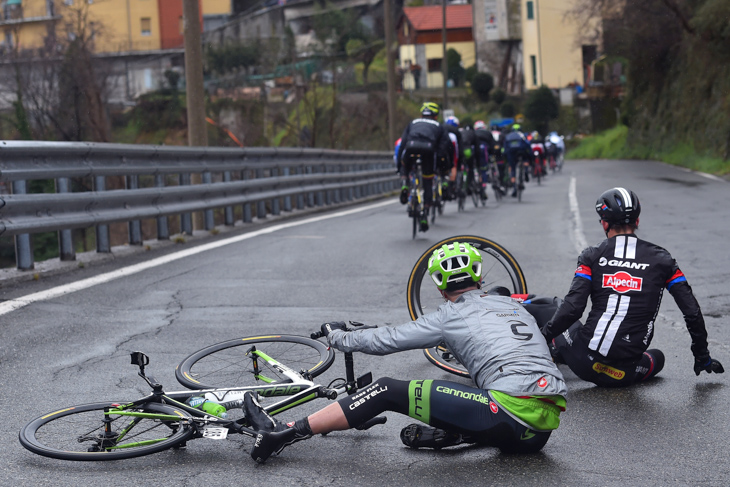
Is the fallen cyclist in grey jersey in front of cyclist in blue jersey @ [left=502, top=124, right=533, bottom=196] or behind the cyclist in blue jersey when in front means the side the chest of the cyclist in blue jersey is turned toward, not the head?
behind

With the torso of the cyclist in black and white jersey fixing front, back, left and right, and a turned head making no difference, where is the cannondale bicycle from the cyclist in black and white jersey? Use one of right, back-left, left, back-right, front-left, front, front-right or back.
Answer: back-left

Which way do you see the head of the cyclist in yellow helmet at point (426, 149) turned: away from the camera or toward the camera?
away from the camera

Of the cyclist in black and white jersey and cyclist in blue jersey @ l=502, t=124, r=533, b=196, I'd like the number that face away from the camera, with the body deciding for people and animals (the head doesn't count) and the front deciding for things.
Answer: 2

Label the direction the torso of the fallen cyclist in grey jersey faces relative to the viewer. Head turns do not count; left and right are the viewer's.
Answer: facing away from the viewer and to the left of the viewer

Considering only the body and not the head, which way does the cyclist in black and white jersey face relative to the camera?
away from the camera

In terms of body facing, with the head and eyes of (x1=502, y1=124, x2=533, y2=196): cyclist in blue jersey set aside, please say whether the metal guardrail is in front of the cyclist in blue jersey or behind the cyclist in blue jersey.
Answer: behind

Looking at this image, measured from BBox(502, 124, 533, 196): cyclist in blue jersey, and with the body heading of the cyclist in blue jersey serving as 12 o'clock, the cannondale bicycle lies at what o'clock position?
The cannondale bicycle is roughly at 6 o'clock from the cyclist in blue jersey.

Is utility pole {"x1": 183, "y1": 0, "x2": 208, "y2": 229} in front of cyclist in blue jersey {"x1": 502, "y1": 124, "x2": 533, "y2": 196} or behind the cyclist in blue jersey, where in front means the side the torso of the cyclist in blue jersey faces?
behind

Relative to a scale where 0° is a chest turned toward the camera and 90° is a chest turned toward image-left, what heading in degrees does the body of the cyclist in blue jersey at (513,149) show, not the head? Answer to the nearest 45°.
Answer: approximately 180°
